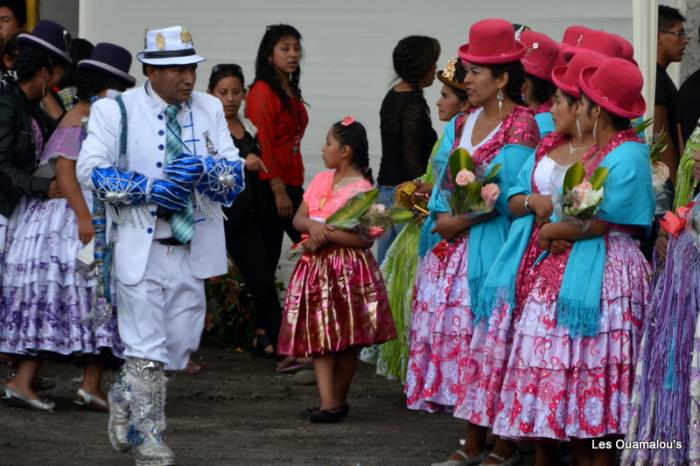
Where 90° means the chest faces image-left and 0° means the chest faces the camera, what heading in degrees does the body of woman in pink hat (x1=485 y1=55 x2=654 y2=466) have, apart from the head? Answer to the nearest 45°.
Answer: approximately 90°

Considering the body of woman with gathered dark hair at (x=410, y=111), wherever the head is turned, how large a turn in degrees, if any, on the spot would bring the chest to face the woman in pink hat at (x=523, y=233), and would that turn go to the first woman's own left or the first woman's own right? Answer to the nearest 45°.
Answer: approximately 135° to the first woman's own right

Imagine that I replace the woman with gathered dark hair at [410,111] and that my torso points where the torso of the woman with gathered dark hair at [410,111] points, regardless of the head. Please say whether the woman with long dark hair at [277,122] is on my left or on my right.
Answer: on my left

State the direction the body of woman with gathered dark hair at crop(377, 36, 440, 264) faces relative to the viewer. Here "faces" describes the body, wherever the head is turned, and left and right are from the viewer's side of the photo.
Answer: facing away from the viewer and to the right of the viewer

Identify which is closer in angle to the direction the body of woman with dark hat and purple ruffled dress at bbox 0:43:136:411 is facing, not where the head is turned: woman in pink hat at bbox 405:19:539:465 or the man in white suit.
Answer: the woman in pink hat

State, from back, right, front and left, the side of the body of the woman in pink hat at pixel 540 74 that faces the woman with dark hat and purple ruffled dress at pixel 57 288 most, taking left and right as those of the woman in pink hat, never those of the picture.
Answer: front

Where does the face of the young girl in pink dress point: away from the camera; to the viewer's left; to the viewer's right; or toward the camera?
to the viewer's left

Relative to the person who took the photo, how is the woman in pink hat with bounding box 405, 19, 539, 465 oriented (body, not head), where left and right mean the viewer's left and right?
facing the viewer and to the left of the viewer

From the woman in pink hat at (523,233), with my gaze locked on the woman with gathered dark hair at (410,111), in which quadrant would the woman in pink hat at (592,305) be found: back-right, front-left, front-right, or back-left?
back-right

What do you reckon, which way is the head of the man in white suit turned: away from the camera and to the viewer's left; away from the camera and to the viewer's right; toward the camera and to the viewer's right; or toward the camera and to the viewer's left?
toward the camera and to the viewer's right

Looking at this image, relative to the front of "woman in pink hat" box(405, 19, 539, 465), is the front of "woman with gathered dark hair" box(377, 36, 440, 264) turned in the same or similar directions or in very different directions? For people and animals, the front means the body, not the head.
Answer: very different directions

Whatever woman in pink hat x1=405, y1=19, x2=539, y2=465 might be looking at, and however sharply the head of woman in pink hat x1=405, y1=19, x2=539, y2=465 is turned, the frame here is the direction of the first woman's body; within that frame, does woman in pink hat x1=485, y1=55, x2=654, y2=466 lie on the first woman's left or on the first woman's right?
on the first woman's left

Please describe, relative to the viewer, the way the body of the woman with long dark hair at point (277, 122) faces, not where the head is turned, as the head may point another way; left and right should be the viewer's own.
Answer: facing the viewer and to the right of the viewer

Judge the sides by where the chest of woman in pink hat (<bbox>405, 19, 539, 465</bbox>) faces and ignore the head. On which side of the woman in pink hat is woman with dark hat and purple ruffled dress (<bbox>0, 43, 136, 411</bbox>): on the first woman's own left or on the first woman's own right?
on the first woman's own right
